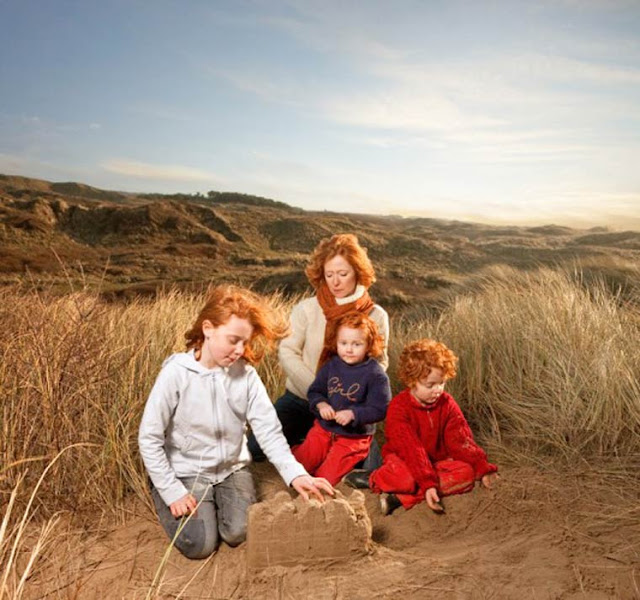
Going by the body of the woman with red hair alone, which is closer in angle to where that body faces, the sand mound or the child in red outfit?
the sand mound

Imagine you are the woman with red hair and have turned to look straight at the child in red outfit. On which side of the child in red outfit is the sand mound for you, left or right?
right

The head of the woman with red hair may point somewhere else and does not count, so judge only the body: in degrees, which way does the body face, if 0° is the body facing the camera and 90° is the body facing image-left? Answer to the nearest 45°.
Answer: approximately 0°

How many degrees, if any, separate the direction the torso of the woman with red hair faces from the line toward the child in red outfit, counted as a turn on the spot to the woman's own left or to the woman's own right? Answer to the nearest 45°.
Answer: approximately 45° to the woman's own left

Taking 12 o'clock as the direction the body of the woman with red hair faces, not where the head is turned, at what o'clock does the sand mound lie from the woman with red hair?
The sand mound is roughly at 12 o'clock from the woman with red hair.
